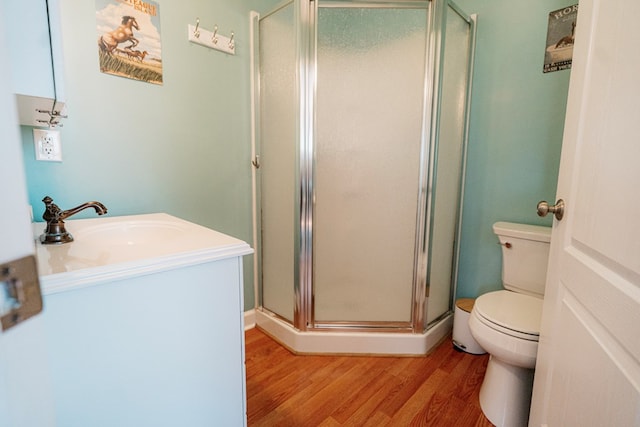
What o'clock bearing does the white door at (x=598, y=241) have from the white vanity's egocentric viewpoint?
The white door is roughly at 1 o'clock from the white vanity.

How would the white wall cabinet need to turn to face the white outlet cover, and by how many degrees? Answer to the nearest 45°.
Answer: approximately 90° to its left

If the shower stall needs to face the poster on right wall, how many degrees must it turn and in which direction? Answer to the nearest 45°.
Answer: approximately 90° to its left

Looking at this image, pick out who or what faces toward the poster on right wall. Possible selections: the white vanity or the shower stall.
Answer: the white vanity

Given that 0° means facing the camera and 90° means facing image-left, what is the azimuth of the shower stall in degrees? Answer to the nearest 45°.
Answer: approximately 0°

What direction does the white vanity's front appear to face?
to the viewer's right

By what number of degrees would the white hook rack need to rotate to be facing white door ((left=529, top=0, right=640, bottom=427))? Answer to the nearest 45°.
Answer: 0° — it already faces it

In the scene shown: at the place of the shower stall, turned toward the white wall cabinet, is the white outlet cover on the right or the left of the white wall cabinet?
right

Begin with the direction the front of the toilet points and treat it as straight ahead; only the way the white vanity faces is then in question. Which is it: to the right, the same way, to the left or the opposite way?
the opposite way

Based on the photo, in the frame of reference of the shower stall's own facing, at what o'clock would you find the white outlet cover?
The white outlet cover is roughly at 2 o'clock from the shower stall.

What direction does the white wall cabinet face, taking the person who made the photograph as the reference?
facing to the right of the viewer
